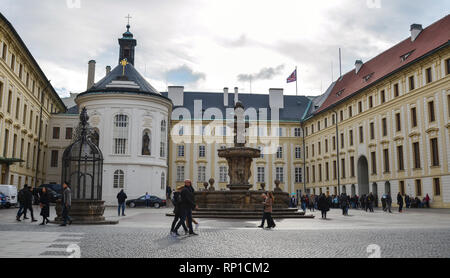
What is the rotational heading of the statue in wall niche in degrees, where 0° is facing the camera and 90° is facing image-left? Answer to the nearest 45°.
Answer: approximately 0°

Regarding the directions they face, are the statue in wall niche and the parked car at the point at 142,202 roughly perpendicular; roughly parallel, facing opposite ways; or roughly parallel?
roughly perpendicular

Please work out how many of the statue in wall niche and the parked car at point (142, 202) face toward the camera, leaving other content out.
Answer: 1
